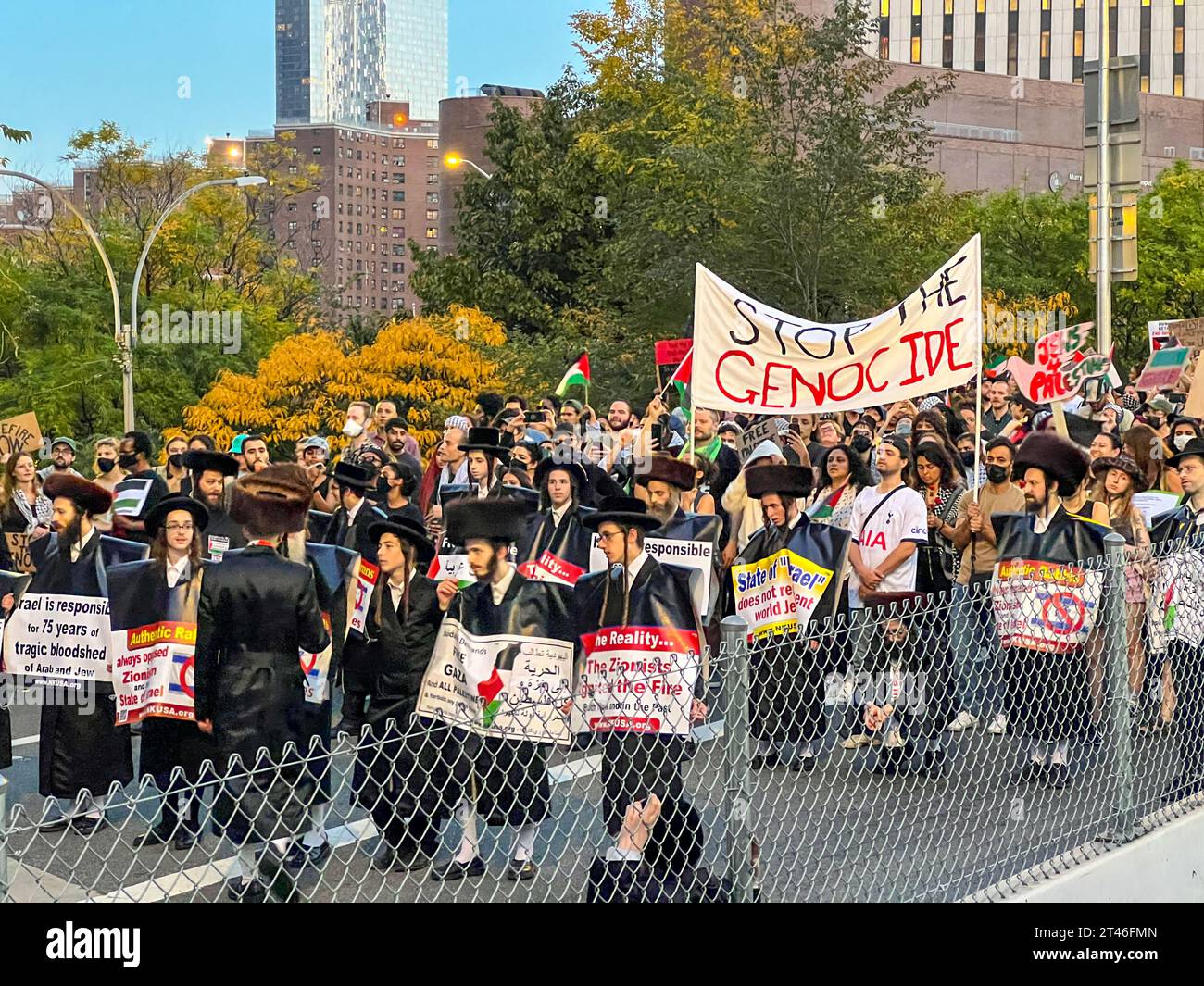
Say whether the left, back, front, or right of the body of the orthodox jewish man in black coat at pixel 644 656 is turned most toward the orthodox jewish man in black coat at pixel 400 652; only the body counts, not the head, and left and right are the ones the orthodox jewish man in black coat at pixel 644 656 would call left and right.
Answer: right

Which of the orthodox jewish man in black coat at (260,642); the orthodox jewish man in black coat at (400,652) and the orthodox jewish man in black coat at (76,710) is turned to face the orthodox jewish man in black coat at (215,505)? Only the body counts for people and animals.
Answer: the orthodox jewish man in black coat at (260,642)

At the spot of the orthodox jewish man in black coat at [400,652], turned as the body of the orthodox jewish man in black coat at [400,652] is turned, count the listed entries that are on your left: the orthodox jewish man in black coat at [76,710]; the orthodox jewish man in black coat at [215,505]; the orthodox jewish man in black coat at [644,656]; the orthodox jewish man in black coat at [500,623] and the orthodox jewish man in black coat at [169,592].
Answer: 2

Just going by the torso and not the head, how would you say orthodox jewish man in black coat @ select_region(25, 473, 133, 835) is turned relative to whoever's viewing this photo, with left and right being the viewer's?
facing the viewer and to the left of the viewer

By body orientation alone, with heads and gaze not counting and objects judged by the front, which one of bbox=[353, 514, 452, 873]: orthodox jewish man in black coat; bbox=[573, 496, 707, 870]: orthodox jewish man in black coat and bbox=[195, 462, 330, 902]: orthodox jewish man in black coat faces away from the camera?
bbox=[195, 462, 330, 902]: orthodox jewish man in black coat

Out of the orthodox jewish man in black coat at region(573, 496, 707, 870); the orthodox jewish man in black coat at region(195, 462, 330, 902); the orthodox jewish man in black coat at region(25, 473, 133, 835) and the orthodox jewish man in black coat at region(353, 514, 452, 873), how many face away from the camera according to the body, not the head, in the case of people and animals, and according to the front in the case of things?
1

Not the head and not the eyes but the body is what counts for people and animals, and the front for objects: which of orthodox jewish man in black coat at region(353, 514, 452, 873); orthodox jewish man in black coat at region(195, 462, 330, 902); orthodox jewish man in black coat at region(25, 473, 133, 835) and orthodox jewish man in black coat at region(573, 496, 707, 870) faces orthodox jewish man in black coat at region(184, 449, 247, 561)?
orthodox jewish man in black coat at region(195, 462, 330, 902)

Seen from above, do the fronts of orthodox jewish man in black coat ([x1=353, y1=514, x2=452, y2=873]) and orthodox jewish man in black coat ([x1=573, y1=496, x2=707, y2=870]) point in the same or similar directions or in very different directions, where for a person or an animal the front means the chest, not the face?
same or similar directions

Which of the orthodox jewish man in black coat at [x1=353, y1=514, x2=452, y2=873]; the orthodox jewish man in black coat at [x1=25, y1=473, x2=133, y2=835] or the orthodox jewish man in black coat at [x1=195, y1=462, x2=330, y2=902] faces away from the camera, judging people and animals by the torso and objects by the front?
the orthodox jewish man in black coat at [x1=195, y1=462, x2=330, y2=902]

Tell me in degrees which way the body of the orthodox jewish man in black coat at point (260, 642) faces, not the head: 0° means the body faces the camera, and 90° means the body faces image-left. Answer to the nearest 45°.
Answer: approximately 180°

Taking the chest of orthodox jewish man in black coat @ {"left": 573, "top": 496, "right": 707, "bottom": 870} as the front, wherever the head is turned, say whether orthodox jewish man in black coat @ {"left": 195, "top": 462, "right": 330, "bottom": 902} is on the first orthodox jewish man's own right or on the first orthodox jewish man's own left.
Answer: on the first orthodox jewish man's own right

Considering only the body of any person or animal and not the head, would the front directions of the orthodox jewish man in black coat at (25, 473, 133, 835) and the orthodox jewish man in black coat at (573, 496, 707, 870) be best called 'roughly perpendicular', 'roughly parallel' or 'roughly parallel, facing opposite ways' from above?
roughly parallel

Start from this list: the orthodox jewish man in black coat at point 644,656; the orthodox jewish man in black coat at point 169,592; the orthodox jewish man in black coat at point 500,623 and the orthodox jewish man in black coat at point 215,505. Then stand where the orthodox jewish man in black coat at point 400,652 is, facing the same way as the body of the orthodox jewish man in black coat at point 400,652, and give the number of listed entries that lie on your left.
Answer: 2

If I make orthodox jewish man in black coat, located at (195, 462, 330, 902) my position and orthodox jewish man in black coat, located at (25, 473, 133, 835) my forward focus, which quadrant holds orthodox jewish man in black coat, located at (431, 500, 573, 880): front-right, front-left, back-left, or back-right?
back-right

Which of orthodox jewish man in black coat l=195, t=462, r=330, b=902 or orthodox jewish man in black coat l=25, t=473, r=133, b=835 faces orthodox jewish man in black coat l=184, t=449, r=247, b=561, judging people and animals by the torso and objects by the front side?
orthodox jewish man in black coat l=195, t=462, r=330, b=902
